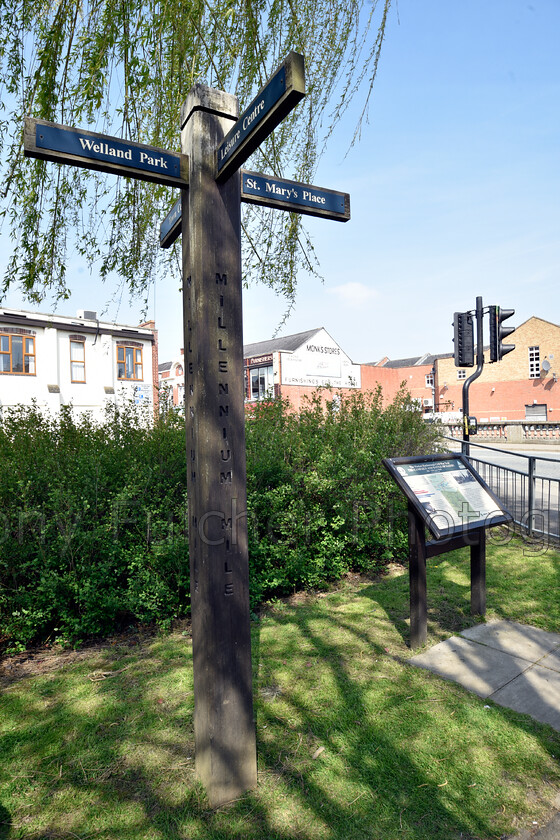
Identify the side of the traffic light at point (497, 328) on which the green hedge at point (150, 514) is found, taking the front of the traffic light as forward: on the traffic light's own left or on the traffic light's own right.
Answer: on the traffic light's own right

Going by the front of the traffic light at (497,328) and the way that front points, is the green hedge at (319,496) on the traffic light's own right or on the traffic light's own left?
on the traffic light's own right

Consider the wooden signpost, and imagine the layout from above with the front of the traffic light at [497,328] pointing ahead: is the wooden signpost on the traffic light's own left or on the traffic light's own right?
on the traffic light's own right
